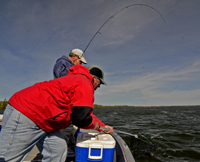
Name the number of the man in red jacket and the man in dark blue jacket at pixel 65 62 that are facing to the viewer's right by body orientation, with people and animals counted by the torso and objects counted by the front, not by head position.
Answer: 2

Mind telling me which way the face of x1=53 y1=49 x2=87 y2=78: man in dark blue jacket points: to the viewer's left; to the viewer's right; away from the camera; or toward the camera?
to the viewer's right

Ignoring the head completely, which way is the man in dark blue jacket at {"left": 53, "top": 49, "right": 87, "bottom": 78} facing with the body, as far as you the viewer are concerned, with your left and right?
facing to the right of the viewer

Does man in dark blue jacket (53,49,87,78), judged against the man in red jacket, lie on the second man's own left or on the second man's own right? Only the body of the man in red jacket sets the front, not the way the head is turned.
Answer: on the second man's own left

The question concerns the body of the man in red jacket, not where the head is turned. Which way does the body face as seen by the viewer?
to the viewer's right

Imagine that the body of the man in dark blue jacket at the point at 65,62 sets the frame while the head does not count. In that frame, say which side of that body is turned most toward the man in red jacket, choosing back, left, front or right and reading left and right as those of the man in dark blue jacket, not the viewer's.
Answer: right
